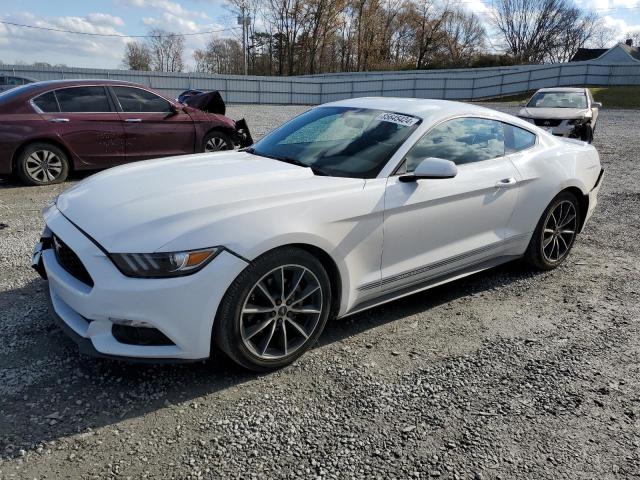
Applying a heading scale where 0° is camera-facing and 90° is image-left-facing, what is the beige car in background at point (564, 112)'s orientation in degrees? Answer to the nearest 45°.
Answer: approximately 0°

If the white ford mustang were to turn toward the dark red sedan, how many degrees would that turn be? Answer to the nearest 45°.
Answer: approximately 90° to its right

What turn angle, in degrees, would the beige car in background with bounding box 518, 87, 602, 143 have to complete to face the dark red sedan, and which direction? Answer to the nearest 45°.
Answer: approximately 45° to its right

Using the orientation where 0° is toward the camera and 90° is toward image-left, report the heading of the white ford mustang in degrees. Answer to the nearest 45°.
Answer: approximately 45°
